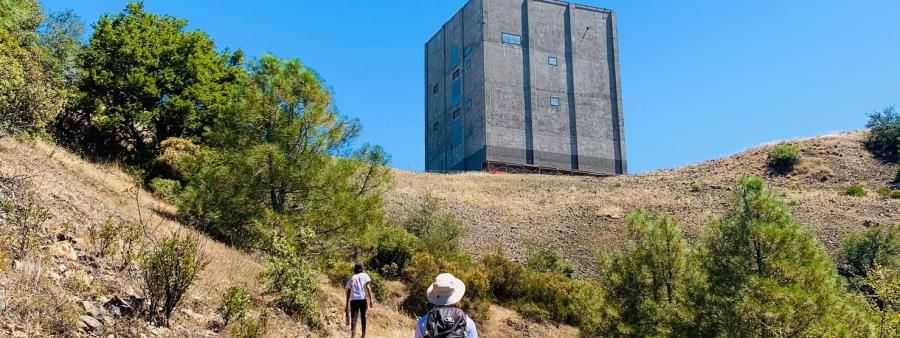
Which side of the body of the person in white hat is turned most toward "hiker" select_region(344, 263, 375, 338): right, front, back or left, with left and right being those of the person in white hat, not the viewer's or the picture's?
front

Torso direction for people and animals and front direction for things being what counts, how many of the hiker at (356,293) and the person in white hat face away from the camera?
2

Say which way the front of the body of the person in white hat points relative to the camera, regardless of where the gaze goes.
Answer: away from the camera

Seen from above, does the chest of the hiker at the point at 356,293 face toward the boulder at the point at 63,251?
no

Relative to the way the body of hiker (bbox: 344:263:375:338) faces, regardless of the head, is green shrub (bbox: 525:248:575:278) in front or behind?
in front

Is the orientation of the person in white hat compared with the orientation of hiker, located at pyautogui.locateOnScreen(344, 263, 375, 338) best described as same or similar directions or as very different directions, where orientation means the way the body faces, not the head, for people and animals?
same or similar directions

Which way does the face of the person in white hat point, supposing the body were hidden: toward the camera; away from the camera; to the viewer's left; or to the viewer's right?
away from the camera

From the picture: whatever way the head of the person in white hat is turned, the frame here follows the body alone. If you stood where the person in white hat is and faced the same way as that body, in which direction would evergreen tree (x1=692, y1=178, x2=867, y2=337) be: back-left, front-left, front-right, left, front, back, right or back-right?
front-right

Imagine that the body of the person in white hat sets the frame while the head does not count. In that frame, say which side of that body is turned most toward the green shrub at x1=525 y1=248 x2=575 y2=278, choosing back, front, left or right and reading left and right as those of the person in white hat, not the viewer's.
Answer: front

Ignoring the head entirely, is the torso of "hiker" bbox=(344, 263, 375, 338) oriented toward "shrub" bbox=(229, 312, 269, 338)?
no

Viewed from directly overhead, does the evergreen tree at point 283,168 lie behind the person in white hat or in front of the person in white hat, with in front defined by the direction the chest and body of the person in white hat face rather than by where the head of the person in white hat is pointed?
in front

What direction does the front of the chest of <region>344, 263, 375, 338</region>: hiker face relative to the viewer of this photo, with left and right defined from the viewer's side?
facing away from the viewer

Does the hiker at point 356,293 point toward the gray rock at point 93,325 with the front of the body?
no
